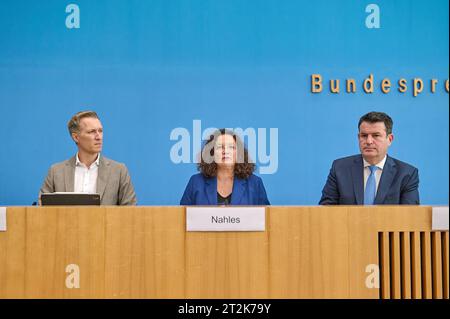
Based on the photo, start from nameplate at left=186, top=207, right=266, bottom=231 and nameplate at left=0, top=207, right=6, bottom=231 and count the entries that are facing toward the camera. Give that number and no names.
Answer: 2

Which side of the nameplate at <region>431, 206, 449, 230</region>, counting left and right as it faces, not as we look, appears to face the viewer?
front

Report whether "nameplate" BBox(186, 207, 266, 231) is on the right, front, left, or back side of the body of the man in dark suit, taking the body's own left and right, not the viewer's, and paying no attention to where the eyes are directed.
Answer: right

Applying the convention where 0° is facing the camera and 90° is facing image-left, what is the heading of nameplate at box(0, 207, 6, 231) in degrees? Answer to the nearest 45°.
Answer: approximately 0°

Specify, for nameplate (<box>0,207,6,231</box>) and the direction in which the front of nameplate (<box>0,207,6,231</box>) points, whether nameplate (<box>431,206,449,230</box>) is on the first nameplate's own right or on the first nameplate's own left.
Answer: on the first nameplate's own left

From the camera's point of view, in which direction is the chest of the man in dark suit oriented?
toward the camera

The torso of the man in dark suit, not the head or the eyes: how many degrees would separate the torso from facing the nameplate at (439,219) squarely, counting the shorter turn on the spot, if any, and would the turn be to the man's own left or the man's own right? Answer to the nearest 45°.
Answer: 0° — they already face it

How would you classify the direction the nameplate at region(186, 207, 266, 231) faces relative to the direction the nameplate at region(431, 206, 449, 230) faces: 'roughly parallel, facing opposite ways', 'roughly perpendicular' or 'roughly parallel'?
roughly parallel

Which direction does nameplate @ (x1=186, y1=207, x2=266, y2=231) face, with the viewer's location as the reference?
facing the viewer
